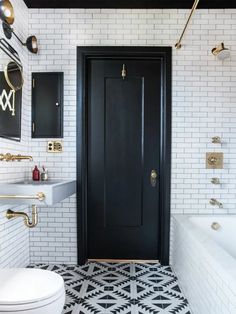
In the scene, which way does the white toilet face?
to the viewer's right

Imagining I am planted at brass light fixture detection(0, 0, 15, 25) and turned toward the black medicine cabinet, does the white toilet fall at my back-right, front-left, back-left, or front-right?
back-right

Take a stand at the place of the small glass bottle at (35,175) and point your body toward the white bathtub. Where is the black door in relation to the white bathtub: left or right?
left

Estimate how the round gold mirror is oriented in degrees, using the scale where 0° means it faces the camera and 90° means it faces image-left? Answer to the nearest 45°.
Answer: approximately 315°

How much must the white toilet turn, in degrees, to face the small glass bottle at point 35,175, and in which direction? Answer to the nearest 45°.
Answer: approximately 90° to its left
